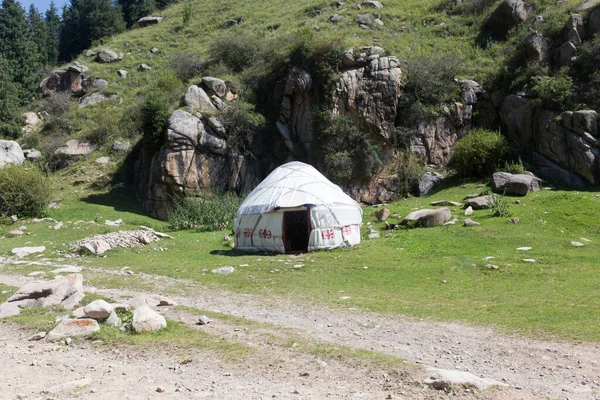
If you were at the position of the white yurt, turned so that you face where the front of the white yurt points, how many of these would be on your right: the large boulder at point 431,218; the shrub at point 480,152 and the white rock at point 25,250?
1

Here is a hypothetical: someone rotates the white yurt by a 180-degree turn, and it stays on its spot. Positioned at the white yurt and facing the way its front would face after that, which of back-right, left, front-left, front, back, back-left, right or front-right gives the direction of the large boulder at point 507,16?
front-right

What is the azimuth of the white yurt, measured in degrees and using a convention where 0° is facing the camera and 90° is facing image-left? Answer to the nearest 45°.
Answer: approximately 0°

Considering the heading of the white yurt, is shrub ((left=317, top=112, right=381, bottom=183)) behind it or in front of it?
behind

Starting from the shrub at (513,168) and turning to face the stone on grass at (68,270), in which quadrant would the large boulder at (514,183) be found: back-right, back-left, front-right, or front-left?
front-left

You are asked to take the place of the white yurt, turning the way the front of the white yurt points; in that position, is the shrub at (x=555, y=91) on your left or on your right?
on your left

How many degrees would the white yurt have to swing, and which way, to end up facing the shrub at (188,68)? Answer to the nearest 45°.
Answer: approximately 180°

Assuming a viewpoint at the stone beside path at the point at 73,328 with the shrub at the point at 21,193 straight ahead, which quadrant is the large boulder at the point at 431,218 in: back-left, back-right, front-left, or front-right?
front-right

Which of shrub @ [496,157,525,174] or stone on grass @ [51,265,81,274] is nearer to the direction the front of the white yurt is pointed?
the stone on grass

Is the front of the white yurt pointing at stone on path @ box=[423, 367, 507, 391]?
yes

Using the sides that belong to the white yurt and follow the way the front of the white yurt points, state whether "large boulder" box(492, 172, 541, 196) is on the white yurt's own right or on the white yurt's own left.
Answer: on the white yurt's own left

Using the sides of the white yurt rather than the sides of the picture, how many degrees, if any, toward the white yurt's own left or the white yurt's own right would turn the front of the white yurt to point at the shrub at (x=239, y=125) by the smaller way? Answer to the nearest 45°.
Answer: approximately 180°
